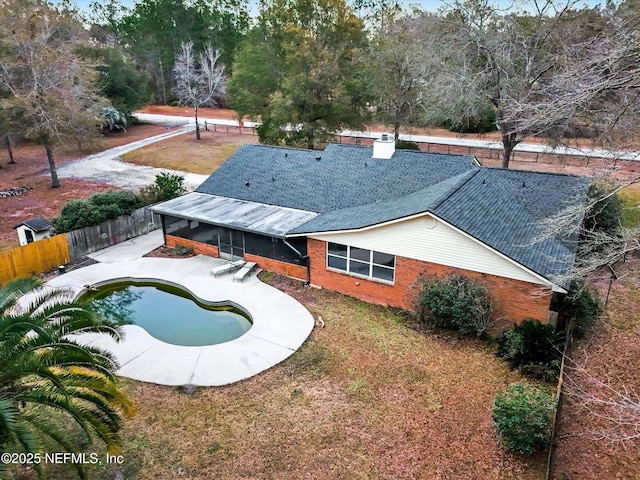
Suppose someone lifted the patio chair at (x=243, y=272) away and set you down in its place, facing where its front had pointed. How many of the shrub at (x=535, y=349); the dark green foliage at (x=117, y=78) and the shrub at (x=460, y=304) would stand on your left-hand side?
2

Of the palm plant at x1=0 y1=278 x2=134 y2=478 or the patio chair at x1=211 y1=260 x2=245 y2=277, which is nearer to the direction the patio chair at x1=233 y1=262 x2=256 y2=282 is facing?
the palm plant

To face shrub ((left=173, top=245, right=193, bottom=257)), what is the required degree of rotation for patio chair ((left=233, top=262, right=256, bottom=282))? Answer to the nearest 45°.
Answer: approximately 90° to its right

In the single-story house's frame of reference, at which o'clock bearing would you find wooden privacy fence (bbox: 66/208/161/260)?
The wooden privacy fence is roughly at 8 o'clock from the single-story house.

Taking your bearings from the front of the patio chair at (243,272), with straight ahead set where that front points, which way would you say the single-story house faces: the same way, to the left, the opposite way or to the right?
the opposite way

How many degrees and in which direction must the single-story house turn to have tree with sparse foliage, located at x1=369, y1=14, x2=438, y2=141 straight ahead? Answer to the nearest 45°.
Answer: approximately 45° to its left

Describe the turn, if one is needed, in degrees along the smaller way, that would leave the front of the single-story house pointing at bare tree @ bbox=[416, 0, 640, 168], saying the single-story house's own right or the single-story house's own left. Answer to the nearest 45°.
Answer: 0° — it already faces it

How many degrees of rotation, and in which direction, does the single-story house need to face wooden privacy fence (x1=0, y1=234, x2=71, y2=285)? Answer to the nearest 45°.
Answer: approximately 135° to its left

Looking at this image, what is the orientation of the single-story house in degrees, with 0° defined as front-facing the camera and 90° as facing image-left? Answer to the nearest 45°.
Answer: approximately 225°

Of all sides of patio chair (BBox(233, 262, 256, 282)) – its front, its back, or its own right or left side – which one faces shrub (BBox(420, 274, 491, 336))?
left

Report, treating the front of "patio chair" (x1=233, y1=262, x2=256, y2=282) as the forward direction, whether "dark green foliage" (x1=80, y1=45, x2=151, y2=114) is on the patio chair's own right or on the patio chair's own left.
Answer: on the patio chair's own right

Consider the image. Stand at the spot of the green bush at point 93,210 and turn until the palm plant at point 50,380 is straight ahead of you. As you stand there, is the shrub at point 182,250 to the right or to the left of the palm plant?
left

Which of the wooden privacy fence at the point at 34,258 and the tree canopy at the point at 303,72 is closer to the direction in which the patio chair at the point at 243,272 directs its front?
the wooden privacy fence
